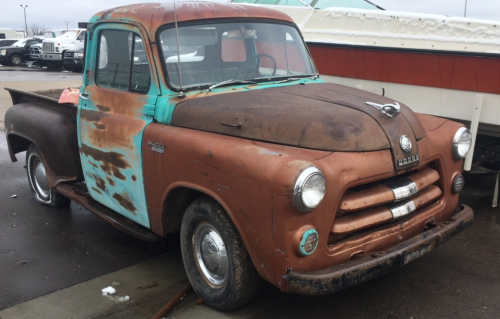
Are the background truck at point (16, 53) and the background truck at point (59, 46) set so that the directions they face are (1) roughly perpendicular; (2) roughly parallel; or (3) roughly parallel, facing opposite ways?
roughly parallel

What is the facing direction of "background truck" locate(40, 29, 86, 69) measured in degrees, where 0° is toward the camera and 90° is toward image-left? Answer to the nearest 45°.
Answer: approximately 45°

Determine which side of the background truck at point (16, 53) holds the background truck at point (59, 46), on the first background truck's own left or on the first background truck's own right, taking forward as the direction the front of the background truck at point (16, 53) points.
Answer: on the first background truck's own left

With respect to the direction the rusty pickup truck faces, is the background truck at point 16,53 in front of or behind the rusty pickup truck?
behind

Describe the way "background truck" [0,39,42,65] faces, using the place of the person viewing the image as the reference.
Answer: facing the viewer and to the left of the viewer

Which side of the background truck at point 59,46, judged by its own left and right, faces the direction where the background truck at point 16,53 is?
right

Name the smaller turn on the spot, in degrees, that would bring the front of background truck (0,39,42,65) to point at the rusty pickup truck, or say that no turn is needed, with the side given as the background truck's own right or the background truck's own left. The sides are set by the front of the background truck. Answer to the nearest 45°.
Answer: approximately 45° to the background truck's own left

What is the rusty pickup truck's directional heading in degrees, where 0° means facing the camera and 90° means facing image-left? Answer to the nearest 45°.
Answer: approximately 315°

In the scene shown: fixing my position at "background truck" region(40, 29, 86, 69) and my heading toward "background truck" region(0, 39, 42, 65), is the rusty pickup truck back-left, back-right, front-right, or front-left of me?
back-left

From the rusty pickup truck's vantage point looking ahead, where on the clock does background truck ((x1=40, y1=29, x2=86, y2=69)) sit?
The background truck is roughly at 7 o'clock from the rusty pickup truck.

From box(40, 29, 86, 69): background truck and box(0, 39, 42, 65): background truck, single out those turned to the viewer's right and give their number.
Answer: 0
